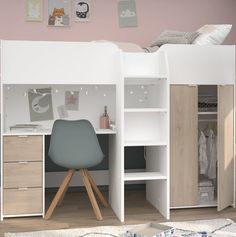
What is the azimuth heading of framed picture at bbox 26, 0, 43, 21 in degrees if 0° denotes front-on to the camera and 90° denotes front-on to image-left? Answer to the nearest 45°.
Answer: approximately 0°

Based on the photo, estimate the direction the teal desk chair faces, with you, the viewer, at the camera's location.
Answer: facing away from the viewer

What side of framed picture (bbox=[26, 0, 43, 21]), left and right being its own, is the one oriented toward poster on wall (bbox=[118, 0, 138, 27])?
left

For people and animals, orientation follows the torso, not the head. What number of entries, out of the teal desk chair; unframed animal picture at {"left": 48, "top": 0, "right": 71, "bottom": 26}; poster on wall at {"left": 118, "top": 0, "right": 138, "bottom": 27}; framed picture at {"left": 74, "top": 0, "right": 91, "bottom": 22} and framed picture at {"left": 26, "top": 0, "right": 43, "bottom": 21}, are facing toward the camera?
4
